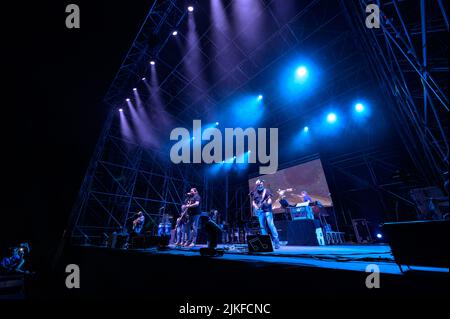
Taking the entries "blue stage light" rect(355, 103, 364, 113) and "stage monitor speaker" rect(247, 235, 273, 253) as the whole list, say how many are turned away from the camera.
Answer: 1

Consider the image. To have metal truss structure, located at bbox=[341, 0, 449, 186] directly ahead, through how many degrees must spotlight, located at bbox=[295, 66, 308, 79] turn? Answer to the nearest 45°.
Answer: approximately 45° to its left

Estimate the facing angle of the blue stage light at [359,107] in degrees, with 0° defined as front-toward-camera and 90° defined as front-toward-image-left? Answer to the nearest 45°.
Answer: approximately 0°

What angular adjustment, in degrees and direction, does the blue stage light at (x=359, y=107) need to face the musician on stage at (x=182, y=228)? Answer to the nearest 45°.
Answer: approximately 45° to its right

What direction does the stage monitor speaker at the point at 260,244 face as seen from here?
away from the camera

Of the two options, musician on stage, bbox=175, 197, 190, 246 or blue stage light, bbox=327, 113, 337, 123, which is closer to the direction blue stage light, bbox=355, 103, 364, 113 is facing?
the musician on stage

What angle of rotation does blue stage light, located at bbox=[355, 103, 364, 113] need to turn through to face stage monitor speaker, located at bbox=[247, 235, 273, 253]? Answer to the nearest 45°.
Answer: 0° — it already faces it

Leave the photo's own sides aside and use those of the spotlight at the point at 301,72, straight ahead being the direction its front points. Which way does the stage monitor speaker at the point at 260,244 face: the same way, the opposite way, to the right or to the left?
the opposite way
